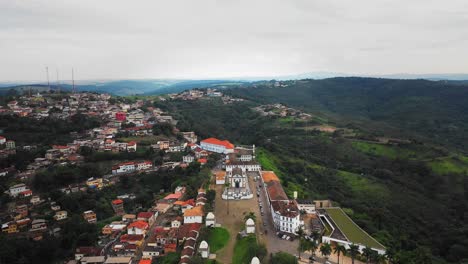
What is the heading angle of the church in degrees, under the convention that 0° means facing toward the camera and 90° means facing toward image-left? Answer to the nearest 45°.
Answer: approximately 0°

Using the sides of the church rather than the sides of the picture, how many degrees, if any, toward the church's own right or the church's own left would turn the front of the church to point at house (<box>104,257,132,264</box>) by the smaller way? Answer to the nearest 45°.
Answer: approximately 45° to the church's own right

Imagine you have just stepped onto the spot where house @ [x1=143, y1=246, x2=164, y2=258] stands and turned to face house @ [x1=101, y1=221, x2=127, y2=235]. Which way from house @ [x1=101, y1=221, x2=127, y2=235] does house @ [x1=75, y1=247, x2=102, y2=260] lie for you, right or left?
left

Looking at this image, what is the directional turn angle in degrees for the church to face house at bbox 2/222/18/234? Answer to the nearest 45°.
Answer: approximately 90° to its right

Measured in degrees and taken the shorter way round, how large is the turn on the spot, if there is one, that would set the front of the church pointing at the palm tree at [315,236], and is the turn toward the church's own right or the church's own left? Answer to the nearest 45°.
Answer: approximately 45° to the church's own left

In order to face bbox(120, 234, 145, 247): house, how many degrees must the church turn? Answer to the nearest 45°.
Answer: approximately 45° to its right

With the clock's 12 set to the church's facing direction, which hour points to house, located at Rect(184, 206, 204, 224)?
The house is roughly at 1 o'clock from the church.

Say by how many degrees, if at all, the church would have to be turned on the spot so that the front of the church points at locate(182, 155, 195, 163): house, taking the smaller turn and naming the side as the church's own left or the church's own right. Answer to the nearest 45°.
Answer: approximately 135° to the church's own right

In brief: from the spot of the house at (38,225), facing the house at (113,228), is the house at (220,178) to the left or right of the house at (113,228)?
left

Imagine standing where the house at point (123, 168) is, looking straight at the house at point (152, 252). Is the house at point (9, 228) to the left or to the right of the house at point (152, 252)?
right

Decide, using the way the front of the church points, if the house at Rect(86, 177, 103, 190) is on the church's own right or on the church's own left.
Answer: on the church's own right

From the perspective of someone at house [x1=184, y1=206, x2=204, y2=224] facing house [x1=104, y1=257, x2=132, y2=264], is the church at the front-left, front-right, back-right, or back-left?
back-right

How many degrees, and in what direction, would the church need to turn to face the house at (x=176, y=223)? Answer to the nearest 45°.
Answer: approximately 45° to its right
